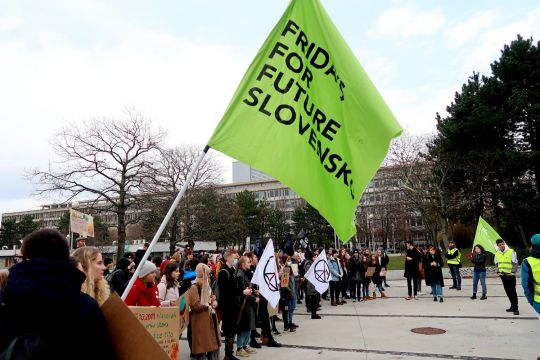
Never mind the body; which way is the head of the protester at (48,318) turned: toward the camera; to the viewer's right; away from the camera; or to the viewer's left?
away from the camera

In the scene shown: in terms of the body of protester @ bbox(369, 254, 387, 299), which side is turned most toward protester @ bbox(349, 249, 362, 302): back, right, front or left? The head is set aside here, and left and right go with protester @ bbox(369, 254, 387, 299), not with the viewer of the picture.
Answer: right

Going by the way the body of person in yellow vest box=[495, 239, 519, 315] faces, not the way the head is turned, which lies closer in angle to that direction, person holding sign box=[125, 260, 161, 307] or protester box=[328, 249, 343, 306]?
the person holding sign

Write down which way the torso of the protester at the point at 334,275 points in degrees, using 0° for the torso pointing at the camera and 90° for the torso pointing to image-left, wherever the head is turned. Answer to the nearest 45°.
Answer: approximately 315°

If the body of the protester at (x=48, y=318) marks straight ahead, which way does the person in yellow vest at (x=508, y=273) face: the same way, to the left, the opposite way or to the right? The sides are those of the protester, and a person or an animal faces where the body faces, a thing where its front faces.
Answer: to the left

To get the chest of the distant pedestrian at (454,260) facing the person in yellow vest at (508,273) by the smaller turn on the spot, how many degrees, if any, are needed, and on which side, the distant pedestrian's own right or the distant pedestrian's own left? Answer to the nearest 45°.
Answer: approximately 45° to the distant pedestrian's own left

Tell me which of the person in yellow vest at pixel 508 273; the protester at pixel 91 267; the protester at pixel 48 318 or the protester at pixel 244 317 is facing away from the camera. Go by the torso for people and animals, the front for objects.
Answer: the protester at pixel 48 318

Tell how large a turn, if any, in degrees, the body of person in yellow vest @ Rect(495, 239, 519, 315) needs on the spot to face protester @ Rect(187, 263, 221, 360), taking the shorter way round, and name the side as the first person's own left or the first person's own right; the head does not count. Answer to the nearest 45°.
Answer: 0° — they already face them

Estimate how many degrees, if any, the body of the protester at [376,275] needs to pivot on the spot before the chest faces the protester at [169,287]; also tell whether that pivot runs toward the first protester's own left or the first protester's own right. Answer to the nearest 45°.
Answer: approximately 45° to the first protester's own right
